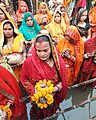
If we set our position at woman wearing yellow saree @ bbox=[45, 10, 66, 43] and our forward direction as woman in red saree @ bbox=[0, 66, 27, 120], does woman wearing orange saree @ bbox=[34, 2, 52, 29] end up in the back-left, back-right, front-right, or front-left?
back-right

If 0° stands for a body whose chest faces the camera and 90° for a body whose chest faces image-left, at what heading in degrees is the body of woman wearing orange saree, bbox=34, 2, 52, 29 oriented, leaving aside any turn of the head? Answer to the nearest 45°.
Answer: approximately 0°

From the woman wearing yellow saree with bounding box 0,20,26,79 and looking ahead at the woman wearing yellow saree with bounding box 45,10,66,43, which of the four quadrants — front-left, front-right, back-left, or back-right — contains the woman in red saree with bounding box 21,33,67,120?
back-right

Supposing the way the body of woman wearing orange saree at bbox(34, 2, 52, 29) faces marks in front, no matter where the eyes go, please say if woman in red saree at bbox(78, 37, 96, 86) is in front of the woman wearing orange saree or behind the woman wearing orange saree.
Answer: in front

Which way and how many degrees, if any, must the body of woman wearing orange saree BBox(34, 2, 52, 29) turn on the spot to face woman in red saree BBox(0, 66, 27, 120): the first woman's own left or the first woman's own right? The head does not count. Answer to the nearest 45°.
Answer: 0° — they already face them

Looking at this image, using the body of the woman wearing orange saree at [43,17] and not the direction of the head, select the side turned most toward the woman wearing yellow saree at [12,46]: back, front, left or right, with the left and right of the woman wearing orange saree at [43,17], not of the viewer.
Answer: front

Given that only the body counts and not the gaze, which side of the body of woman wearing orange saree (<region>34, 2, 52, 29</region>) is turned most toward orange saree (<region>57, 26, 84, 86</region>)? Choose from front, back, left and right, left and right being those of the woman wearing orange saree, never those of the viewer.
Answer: front
